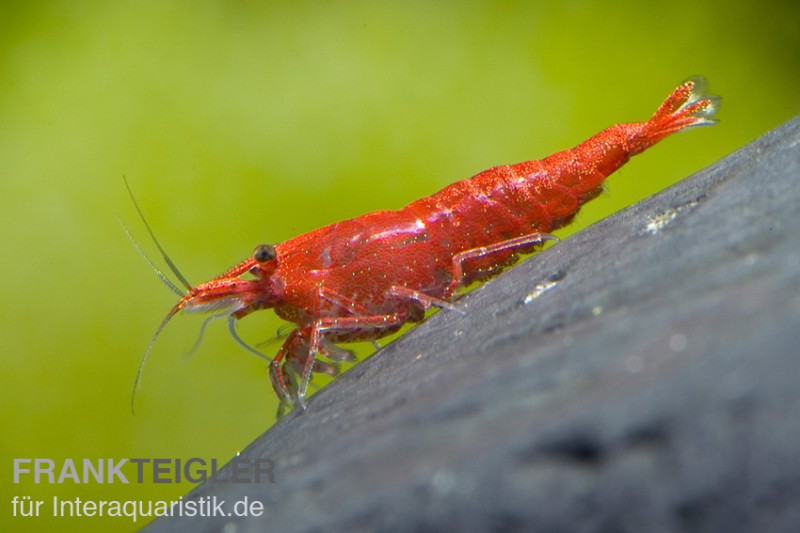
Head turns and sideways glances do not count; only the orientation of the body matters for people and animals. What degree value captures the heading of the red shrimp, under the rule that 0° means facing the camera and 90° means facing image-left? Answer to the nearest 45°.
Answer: approximately 90°
